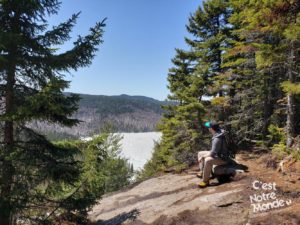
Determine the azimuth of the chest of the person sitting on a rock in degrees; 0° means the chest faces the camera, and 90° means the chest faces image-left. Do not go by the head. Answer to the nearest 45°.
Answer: approximately 90°
